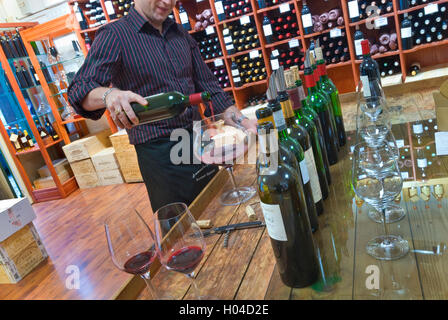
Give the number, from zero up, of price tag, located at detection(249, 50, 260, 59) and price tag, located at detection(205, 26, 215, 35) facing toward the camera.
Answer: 2

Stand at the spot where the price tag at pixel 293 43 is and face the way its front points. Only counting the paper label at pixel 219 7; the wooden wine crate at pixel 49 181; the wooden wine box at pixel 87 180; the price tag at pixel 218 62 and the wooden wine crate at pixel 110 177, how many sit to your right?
5

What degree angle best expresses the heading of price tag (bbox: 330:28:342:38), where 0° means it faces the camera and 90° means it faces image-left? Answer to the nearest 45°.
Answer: approximately 0°

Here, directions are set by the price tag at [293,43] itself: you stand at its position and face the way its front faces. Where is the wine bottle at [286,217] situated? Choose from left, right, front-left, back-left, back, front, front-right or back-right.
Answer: front

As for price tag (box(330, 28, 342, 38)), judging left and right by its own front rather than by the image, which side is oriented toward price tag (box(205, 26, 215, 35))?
right

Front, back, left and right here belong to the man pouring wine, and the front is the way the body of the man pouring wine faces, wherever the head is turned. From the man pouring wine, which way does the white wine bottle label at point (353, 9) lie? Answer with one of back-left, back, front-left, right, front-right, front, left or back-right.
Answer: left

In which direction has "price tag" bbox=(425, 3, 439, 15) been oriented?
toward the camera

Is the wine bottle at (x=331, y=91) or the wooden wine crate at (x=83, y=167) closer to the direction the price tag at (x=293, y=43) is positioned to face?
the wine bottle

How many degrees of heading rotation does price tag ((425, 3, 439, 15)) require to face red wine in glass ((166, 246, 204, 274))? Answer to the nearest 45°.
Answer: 0° — it already faces it

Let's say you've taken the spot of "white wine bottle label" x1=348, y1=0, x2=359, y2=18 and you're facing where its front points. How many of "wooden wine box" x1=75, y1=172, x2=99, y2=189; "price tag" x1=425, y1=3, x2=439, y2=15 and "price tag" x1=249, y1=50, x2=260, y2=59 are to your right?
2

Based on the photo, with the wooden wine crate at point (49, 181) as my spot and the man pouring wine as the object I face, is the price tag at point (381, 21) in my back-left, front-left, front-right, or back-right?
front-left

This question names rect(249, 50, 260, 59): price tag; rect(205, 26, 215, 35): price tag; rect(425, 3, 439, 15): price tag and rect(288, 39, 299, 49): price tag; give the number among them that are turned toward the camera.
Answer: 4

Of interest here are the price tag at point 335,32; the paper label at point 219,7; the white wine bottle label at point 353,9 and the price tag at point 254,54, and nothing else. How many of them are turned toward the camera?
4

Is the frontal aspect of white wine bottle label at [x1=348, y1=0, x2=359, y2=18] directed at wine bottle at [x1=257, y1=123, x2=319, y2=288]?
yes

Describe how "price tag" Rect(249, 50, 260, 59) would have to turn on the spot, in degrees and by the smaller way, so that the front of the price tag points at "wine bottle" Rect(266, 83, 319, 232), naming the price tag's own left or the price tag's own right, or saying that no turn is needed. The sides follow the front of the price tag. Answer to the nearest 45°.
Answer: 0° — it already faces it

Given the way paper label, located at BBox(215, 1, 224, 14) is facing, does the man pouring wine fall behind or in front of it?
in front

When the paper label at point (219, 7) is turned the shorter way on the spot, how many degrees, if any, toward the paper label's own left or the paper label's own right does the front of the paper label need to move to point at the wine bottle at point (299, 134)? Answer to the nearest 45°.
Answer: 0° — it already faces it

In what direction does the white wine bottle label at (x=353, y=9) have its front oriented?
toward the camera

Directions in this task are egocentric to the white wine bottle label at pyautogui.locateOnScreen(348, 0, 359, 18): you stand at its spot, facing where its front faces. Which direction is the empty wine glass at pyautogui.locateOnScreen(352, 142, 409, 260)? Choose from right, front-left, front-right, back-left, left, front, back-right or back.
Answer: front
